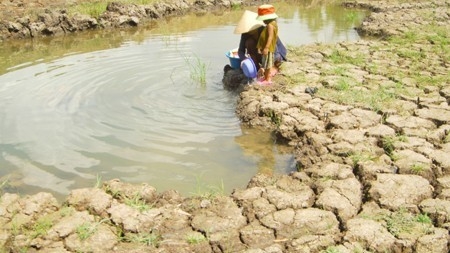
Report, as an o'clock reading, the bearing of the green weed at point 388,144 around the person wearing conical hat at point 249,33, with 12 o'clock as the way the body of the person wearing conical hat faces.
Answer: The green weed is roughly at 8 o'clock from the person wearing conical hat.

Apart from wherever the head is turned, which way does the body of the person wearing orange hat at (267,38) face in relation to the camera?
to the viewer's left

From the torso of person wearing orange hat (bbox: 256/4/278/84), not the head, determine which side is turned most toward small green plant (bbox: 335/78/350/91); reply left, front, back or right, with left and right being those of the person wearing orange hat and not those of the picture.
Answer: back

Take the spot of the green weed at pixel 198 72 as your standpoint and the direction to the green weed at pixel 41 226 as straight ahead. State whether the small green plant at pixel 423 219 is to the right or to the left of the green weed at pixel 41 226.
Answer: left

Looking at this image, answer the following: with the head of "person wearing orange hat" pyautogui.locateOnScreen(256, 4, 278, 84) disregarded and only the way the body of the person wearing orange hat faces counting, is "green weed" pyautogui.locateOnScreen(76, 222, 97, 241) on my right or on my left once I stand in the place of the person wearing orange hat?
on my left

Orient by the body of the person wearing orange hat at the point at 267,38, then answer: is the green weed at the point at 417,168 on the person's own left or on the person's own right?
on the person's own left

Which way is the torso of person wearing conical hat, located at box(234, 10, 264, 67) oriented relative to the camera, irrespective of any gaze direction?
to the viewer's left

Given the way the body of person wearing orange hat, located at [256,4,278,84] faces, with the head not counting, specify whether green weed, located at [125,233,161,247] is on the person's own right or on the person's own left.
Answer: on the person's own left

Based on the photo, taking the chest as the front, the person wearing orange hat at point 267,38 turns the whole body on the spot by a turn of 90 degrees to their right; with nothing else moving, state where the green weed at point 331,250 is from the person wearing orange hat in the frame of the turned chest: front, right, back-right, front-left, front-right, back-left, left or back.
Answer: back

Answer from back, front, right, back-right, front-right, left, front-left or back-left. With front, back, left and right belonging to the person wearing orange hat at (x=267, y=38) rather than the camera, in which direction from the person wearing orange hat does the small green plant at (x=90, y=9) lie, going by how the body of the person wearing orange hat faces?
front-right

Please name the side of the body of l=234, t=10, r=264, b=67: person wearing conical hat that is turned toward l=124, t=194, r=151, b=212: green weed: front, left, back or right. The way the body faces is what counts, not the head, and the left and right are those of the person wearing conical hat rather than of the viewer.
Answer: left

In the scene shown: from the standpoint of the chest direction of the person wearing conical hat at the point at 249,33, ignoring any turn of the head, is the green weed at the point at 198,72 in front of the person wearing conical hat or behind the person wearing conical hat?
in front
